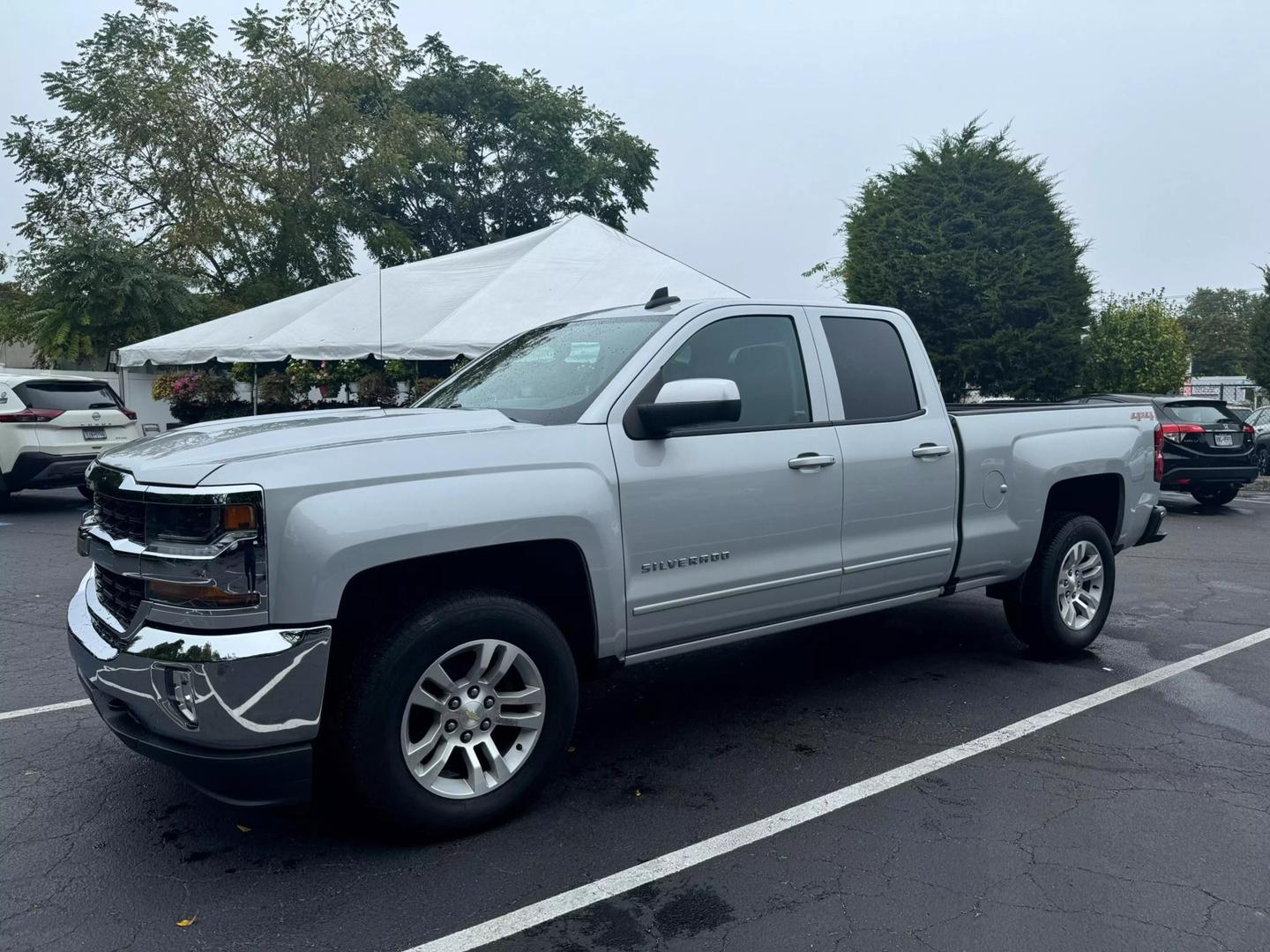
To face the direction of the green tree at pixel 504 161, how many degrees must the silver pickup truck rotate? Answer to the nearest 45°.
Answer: approximately 135° to its right

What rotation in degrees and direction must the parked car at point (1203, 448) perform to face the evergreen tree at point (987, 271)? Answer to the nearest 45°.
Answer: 0° — it already faces it

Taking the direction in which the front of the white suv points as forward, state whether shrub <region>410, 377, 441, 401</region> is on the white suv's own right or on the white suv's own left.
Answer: on the white suv's own right

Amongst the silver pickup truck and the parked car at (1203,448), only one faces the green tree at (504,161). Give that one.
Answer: the parked car

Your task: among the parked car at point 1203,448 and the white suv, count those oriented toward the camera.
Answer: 0

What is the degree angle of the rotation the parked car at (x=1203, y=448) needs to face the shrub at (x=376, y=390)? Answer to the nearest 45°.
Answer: approximately 45° to its left

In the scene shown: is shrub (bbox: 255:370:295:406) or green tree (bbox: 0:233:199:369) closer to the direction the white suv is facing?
the green tree

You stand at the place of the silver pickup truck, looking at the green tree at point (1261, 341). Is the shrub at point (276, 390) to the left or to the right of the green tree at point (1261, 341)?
left

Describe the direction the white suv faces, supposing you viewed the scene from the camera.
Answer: facing away from the viewer and to the left of the viewer

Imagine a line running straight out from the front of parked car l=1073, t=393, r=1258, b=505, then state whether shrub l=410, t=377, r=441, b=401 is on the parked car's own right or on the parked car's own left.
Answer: on the parked car's own left

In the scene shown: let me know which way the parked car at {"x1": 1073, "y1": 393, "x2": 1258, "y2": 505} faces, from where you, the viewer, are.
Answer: facing away from the viewer and to the left of the viewer

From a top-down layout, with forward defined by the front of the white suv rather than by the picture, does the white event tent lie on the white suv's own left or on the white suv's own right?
on the white suv's own right
